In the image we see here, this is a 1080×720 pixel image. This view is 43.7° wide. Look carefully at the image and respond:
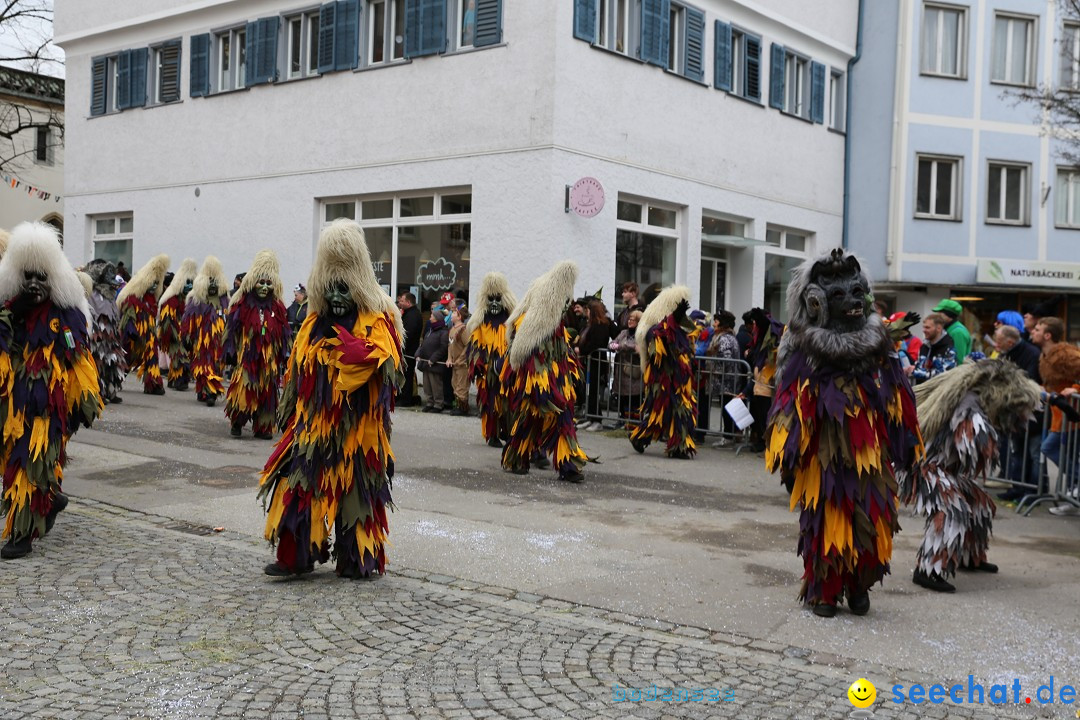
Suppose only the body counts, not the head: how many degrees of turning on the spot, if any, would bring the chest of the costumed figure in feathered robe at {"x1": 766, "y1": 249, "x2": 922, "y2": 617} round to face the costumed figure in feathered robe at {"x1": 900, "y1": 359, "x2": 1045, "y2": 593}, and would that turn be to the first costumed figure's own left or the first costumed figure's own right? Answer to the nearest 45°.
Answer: approximately 90° to the first costumed figure's own left

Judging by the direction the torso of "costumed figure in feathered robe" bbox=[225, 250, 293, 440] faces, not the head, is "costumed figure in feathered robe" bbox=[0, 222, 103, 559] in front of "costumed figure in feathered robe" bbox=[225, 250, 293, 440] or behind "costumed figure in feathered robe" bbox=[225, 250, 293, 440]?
in front

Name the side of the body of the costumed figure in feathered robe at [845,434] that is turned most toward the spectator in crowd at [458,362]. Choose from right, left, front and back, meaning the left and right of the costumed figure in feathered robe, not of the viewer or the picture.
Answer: back

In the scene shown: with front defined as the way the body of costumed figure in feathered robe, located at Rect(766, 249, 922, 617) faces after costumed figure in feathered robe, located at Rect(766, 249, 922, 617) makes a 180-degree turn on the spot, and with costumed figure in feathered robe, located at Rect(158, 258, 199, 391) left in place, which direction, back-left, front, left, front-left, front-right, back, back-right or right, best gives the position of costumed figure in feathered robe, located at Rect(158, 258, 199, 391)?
front

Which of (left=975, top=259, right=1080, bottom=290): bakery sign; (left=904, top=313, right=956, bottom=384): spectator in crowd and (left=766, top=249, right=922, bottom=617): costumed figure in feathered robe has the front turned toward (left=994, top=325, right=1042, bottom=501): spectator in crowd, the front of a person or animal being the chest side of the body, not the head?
the bakery sign

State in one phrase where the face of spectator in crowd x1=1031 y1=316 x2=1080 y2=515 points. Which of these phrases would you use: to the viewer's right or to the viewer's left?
to the viewer's left

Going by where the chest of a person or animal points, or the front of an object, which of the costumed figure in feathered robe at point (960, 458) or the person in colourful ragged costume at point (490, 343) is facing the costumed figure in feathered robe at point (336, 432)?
the person in colourful ragged costume at point (490, 343)

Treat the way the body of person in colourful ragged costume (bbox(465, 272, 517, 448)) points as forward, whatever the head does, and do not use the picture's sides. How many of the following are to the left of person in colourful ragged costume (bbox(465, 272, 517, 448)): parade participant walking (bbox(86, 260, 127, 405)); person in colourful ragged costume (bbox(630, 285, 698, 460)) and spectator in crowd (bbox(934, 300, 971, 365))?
2

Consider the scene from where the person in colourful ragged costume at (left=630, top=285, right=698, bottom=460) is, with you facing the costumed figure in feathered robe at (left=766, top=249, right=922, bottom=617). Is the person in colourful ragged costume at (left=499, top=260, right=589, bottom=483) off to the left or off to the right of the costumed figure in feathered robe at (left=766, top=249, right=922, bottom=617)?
right

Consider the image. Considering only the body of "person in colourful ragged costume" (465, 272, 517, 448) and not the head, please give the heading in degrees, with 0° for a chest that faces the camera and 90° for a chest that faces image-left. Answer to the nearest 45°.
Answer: approximately 0°

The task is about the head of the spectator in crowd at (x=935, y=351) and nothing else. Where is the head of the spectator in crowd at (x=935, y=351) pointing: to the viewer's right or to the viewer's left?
to the viewer's left

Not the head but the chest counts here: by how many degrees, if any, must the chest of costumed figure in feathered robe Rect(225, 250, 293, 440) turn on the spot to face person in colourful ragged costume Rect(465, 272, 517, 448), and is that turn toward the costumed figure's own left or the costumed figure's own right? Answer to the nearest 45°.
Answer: approximately 90° to the costumed figure's own left
